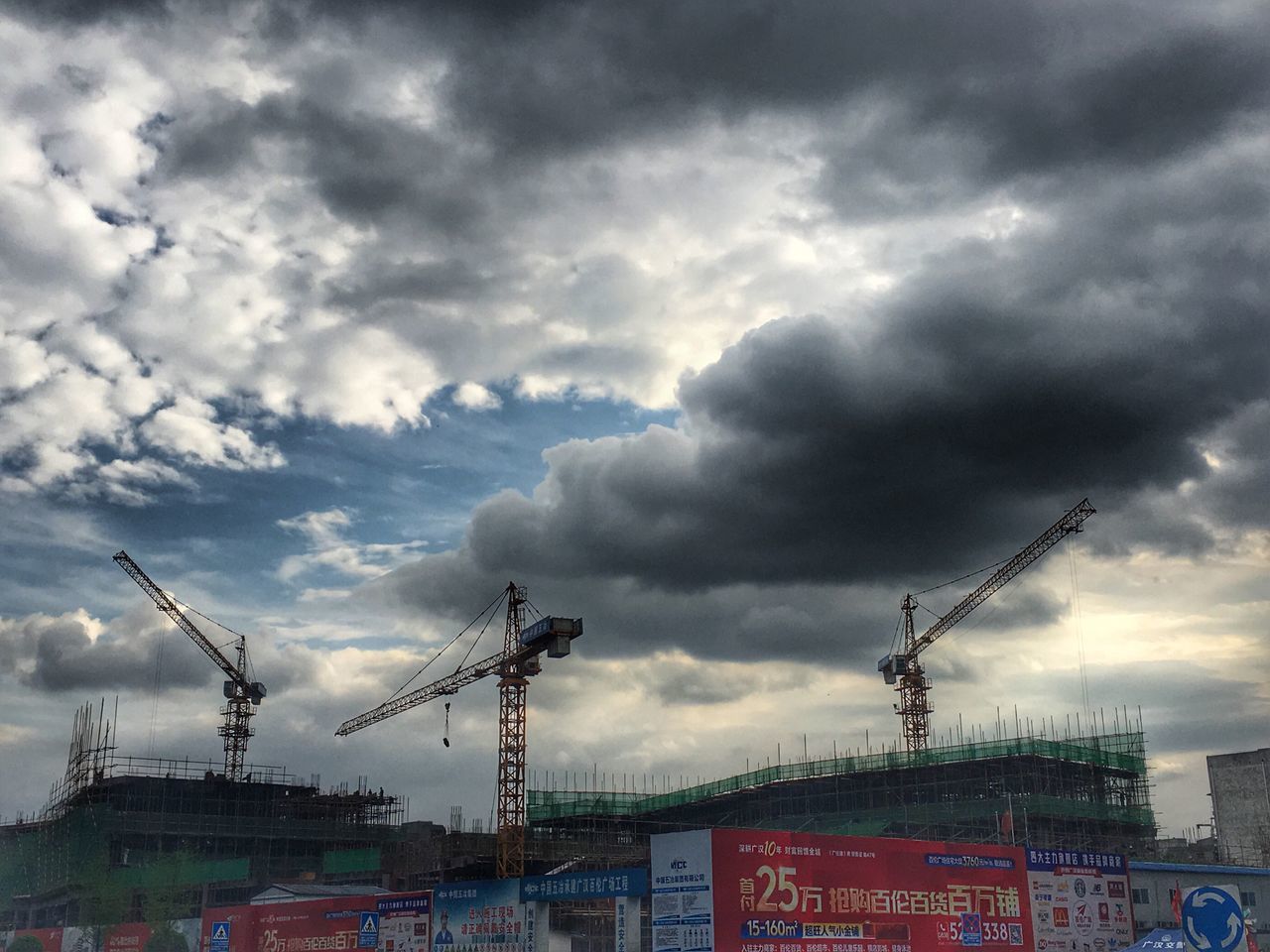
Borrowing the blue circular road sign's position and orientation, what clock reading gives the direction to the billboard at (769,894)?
The billboard is roughly at 5 o'clock from the blue circular road sign.

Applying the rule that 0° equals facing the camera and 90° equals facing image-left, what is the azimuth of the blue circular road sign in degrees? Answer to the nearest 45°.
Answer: approximately 0°
